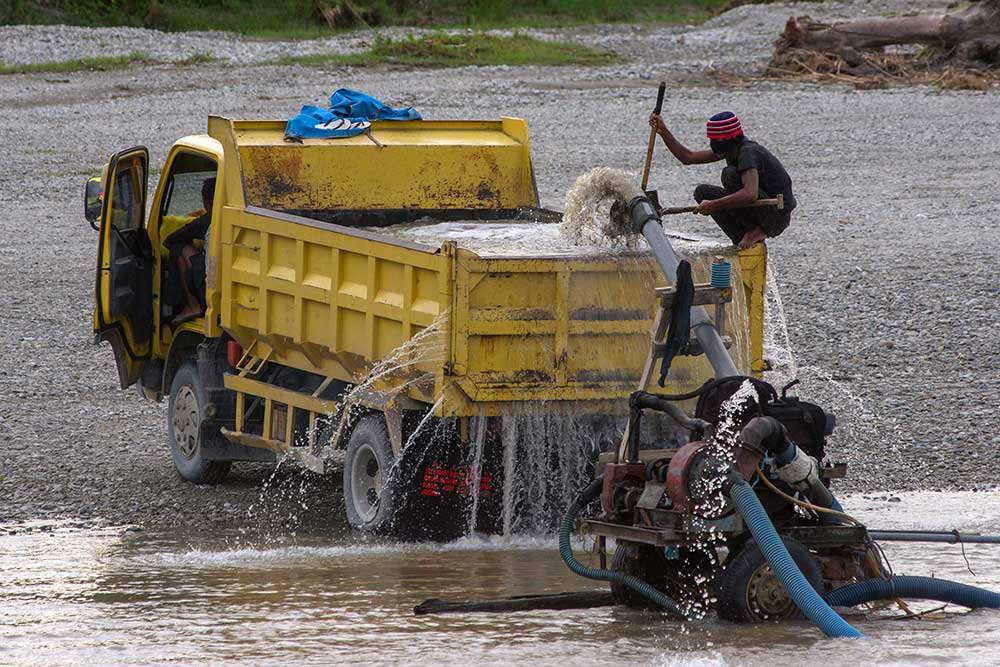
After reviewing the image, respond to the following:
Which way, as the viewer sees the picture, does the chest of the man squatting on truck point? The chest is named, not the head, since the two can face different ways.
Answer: to the viewer's left

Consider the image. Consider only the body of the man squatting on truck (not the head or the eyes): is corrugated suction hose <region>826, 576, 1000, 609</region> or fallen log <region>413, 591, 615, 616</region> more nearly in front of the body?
the fallen log

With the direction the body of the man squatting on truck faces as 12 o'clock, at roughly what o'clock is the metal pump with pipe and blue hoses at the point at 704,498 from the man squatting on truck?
The metal pump with pipe and blue hoses is roughly at 9 o'clock from the man squatting on truck.

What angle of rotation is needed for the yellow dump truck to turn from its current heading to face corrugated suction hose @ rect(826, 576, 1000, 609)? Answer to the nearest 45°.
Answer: approximately 180°

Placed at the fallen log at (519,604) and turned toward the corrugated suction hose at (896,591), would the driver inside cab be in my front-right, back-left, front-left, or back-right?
back-left

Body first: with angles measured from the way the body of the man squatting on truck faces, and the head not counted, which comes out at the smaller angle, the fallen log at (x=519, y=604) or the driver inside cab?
the driver inside cab

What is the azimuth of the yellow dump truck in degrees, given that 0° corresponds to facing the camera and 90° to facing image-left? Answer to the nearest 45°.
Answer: approximately 135°

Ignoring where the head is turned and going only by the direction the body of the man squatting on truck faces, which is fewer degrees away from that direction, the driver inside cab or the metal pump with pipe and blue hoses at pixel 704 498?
the driver inside cab

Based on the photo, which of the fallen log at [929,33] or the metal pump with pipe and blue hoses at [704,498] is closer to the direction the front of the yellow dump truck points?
the fallen log

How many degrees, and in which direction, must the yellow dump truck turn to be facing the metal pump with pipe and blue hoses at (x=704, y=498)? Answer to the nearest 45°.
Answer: approximately 180°

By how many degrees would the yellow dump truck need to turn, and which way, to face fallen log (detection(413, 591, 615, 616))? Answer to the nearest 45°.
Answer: approximately 135° to its left

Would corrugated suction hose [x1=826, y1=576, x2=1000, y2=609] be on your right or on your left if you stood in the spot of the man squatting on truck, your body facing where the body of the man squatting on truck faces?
on your left
